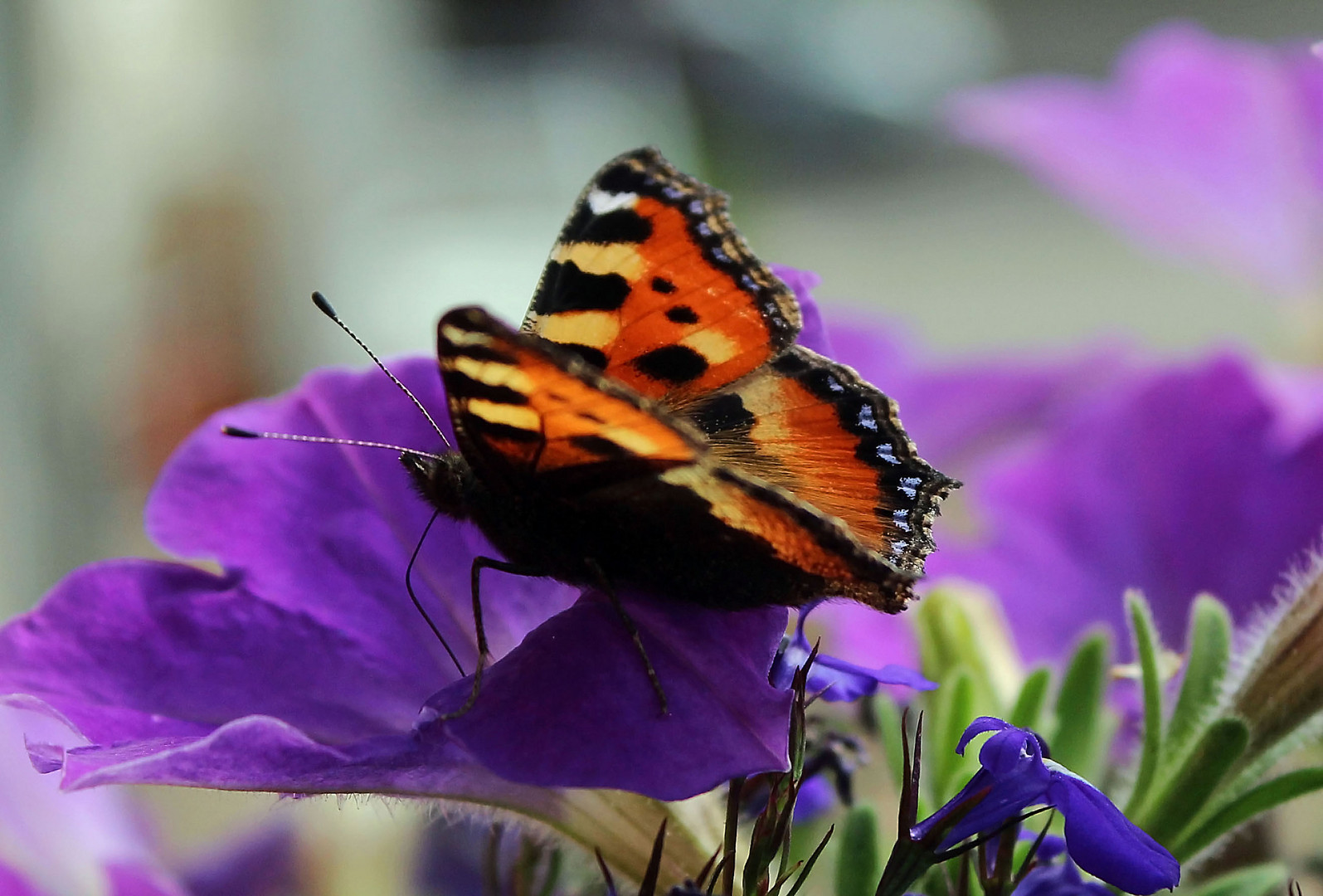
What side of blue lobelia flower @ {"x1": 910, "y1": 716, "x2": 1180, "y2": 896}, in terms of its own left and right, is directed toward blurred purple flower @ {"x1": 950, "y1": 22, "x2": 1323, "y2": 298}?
left

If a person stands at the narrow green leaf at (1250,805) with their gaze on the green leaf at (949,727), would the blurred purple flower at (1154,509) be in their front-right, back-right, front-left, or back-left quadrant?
front-right

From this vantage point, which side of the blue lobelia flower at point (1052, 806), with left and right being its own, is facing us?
right
